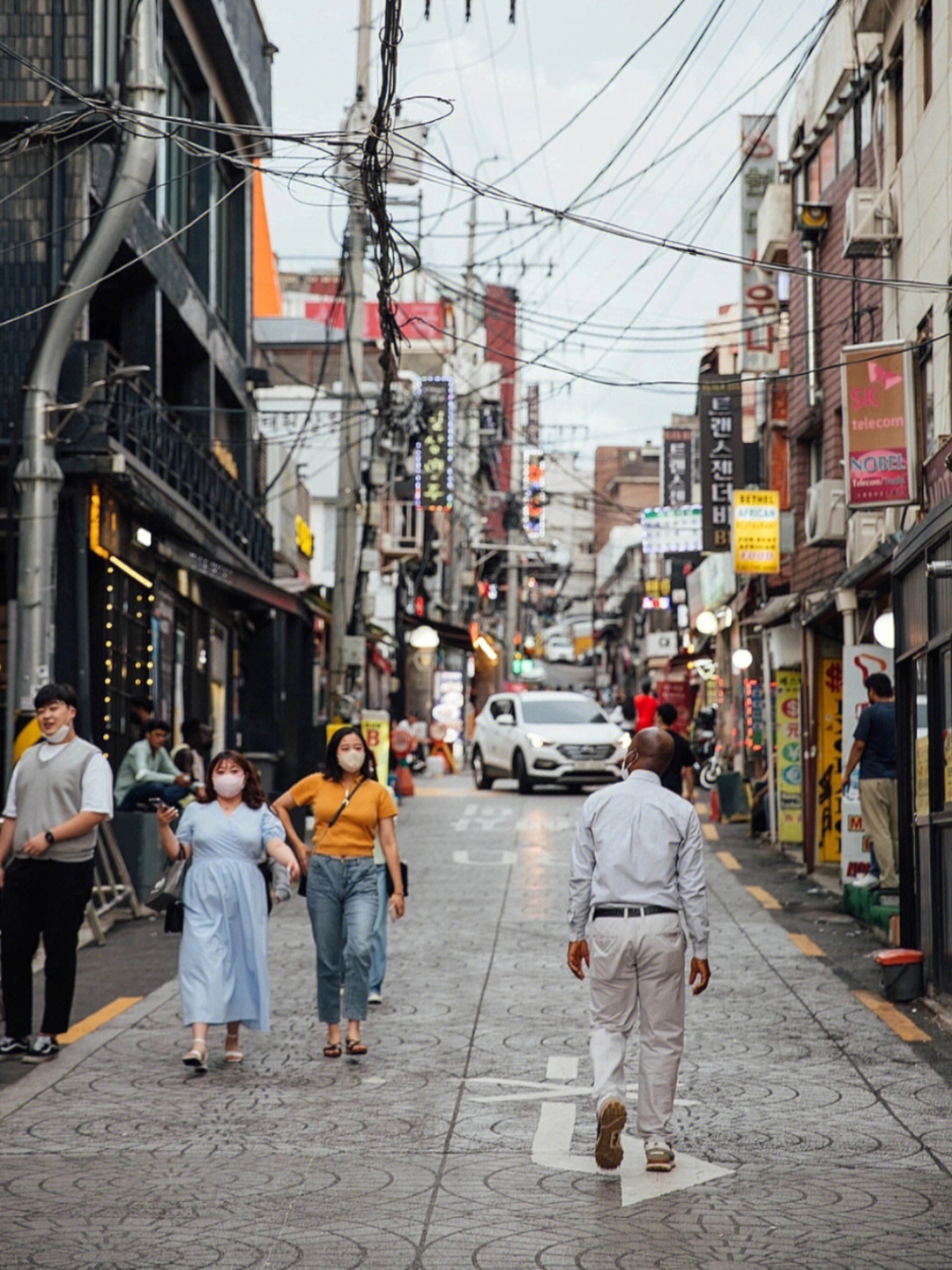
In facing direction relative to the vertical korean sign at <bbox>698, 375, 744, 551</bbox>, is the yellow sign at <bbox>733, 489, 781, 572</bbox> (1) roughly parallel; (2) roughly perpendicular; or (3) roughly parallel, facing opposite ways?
roughly parallel

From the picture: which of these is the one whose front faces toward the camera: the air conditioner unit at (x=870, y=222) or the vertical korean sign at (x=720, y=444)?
the vertical korean sign

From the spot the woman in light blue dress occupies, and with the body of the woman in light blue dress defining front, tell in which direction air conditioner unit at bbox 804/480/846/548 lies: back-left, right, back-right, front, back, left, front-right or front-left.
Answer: back-left

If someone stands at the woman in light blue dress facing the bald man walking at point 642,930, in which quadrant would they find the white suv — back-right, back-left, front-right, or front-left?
back-left

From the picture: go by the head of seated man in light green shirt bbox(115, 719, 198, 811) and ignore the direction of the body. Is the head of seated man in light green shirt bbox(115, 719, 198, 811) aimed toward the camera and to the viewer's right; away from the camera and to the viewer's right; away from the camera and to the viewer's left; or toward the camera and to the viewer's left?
toward the camera and to the viewer's right

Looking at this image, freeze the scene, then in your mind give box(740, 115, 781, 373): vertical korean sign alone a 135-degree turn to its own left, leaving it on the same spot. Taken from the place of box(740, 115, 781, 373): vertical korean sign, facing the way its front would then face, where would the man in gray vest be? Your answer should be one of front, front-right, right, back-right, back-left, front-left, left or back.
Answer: back-right

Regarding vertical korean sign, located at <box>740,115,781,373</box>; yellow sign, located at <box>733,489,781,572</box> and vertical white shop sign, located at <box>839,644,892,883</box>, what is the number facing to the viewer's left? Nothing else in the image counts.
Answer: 0

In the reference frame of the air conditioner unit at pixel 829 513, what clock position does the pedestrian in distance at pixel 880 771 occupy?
The pedestrian in distance is roughly at 9 o'clock from the air conditioner unit.

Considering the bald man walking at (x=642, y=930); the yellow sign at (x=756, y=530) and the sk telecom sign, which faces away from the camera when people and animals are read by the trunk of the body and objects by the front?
the bald man walking

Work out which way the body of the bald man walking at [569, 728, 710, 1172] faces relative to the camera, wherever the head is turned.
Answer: away from the camera

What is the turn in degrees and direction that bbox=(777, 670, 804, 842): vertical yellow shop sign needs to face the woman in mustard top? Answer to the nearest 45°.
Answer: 0° — it already faces them

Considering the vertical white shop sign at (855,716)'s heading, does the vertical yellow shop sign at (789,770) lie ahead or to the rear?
to the rear

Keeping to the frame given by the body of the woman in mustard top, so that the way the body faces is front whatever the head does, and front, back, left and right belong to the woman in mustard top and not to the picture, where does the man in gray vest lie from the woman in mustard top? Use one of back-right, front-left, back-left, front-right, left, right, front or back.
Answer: right

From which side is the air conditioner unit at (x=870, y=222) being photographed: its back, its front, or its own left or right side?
left

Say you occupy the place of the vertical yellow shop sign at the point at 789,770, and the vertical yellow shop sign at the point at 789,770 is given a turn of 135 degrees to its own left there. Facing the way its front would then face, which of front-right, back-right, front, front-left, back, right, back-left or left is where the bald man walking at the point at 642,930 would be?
back-right

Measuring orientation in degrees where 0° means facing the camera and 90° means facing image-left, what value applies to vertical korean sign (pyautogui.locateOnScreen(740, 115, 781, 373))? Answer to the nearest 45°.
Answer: approximately 0°

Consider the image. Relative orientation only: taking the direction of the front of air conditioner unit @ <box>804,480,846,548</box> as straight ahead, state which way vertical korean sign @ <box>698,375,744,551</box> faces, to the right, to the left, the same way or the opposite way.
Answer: to the left

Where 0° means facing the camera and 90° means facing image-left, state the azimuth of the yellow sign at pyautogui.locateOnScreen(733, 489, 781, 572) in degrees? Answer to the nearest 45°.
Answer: approximately 0°
